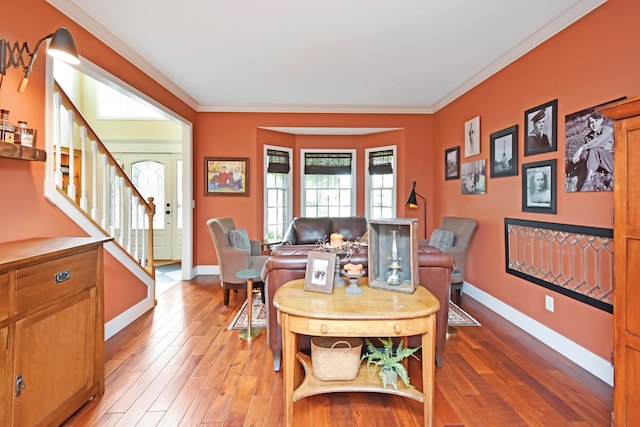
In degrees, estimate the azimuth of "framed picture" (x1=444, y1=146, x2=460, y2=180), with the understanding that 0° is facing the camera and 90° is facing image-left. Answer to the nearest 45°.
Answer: approximately 45°

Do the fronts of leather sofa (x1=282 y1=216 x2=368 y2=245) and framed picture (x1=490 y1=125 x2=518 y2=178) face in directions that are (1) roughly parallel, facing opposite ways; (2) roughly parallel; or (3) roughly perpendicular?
roughly perpendicular

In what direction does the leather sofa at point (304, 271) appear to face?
away from the camera

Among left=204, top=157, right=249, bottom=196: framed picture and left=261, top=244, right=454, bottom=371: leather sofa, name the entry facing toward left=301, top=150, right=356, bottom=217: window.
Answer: the leather sofa

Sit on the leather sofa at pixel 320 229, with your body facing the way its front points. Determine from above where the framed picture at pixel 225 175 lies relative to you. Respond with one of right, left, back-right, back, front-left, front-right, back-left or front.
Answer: right

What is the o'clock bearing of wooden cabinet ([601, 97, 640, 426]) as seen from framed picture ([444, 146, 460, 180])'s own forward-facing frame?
The wooden cabinet is roughly at 10 o'clock from the framed picture.

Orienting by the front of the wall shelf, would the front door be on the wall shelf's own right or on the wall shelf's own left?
on the wall shelf's own left

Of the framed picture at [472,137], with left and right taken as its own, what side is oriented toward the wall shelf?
front

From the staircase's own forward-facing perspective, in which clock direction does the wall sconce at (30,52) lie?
The wall sconce is roughly at 5 o'clock from the staircase.

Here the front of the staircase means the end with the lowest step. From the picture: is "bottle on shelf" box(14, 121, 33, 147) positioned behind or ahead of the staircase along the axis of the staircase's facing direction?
behind

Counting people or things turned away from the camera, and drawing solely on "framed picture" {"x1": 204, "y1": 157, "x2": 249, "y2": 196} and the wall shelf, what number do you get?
0

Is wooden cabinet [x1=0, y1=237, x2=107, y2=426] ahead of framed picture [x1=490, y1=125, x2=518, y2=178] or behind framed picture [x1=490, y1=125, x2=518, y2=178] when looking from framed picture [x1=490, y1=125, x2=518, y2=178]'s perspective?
ahead

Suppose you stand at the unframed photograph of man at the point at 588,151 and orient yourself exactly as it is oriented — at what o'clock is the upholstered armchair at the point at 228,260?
The upholstered armchair is roughly at 1 o'clock from the unframed photograph of man.

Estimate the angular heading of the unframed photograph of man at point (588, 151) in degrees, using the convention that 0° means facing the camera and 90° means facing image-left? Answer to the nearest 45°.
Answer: approximately 45°

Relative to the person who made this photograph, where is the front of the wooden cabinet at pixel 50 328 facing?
facing the viewer and to the right of the viewer

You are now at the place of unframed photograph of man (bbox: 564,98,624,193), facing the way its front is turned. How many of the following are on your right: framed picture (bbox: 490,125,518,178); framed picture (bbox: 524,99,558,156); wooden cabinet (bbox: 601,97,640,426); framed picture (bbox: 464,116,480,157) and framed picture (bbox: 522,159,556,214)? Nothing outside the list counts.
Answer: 4

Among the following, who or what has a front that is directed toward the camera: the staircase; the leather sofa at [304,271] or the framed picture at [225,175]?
the framed picture
